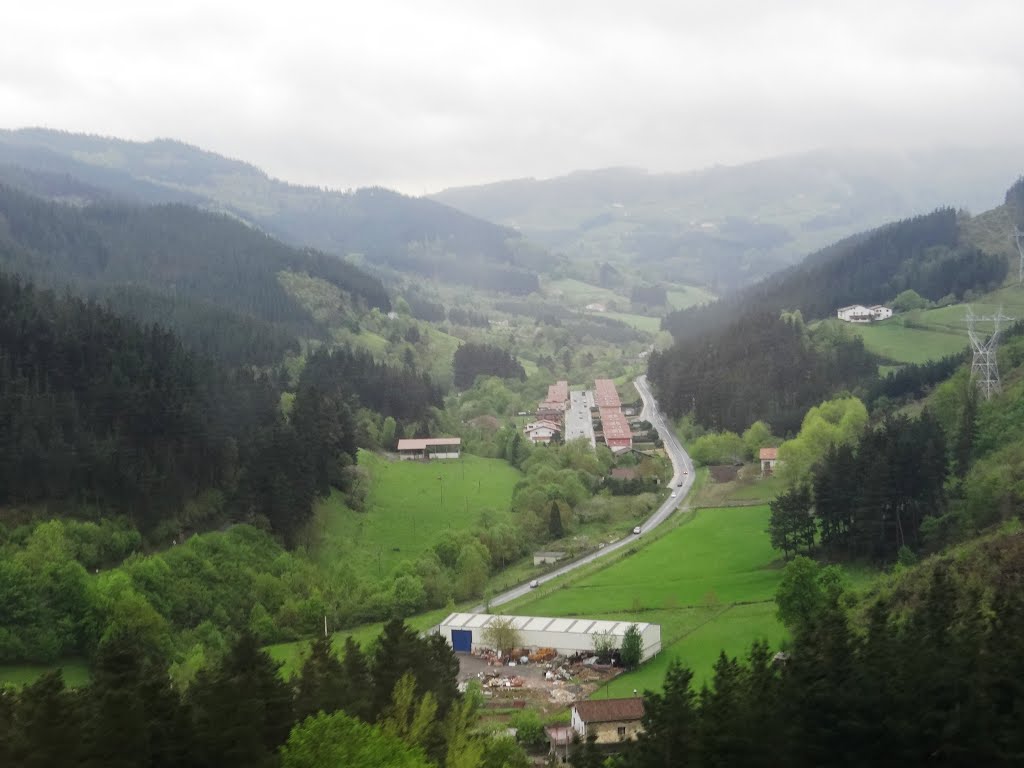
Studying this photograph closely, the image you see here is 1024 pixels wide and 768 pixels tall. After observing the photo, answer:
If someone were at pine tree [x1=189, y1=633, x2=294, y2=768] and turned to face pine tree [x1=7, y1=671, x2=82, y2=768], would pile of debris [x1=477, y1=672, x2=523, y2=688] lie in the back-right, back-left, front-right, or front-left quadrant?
back-right

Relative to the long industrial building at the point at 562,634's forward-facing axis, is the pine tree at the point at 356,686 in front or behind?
in front

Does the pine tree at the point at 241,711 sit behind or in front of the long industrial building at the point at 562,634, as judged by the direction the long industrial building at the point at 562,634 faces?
in front

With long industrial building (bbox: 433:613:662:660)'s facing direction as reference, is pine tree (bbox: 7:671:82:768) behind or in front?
in front

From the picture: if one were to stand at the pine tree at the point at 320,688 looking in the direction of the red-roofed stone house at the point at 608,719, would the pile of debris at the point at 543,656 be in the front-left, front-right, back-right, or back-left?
front-left

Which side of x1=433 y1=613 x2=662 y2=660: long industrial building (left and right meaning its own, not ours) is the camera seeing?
front

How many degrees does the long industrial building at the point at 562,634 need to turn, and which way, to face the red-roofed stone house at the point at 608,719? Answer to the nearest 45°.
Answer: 0° — it already faces it
